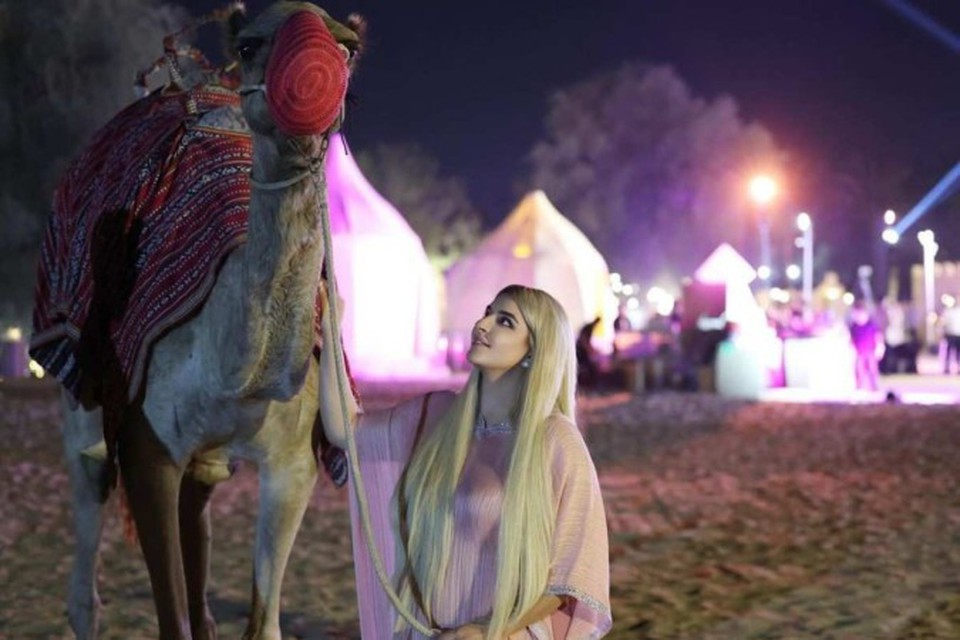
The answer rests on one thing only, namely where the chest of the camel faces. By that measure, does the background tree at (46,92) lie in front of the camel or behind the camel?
behind

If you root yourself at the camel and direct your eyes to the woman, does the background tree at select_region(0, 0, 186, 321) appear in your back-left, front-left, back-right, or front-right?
back-left

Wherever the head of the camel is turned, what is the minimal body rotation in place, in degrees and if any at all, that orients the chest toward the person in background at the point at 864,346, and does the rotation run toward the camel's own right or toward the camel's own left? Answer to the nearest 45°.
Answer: approximately 90° to the camel's own left

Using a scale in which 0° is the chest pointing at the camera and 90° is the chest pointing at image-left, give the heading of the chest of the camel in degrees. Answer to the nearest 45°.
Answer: approximately 315°

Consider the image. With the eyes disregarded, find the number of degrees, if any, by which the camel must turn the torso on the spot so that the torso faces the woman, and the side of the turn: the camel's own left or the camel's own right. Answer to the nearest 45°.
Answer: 0° — it already faces them

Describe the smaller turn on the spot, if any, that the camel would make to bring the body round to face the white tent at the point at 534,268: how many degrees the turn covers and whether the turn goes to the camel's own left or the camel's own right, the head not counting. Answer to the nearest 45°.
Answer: approximately 135° to the camel's own left

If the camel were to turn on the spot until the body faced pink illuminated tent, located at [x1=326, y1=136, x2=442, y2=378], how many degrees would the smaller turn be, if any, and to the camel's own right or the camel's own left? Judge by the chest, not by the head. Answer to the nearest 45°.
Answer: approximately 135° to the camel's own left

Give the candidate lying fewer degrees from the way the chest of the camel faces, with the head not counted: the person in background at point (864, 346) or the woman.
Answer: the woman
